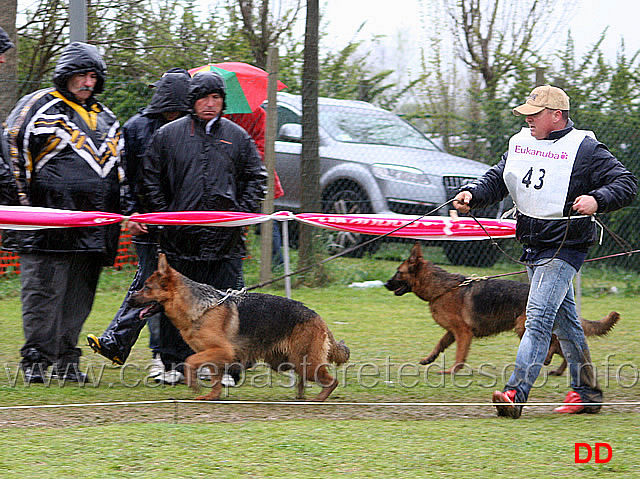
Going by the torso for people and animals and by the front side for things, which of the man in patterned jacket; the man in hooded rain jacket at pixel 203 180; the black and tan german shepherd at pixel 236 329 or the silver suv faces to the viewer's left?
the black and tan german shepherd

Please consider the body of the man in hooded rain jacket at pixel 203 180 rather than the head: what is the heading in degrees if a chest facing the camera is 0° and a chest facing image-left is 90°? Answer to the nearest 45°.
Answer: approximately 0°

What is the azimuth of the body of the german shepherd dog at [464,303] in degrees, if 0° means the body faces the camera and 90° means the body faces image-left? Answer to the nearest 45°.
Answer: approximately 90°

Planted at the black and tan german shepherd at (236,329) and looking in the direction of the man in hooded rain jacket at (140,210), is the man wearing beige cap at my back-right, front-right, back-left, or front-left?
back-right

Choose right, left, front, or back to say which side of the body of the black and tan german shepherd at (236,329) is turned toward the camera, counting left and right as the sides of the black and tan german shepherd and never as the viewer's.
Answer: left

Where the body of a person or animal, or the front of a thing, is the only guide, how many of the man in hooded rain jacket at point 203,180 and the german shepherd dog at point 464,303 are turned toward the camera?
1

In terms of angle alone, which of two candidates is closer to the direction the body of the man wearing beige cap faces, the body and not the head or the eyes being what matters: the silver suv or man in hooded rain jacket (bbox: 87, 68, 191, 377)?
the man in hooded rain jacket
